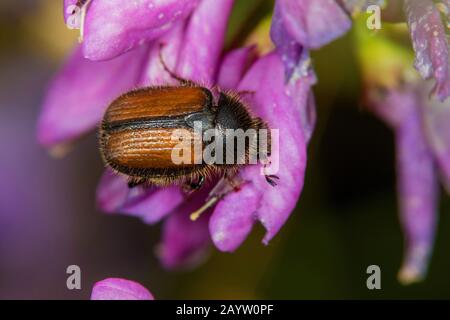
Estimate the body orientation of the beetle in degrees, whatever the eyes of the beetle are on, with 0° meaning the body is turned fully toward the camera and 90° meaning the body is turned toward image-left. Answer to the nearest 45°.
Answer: approximately 270°
